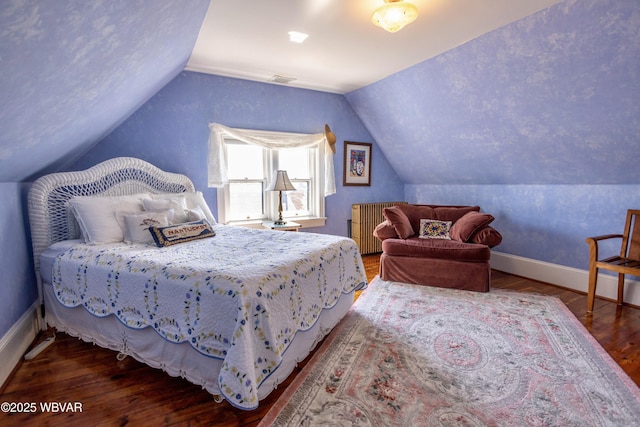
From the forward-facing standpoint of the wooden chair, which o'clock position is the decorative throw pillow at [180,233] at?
The decorative throw pillow is roughly at 12 o'clock from the wooden chair.

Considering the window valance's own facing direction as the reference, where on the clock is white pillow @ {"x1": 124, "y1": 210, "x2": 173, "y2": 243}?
The white pillow is roughly at 1 o'clock from the window valance.

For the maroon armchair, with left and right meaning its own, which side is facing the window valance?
right

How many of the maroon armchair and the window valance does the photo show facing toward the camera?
2

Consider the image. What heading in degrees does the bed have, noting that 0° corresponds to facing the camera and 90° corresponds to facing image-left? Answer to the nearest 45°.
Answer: approximately 315°

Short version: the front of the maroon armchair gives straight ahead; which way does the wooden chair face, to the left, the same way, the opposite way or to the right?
to the right

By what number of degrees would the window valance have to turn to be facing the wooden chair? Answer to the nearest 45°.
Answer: approximately 45° to its left

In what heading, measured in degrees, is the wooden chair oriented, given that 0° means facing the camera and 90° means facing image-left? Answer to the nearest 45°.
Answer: approximately 45°

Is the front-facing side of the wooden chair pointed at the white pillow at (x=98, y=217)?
yes

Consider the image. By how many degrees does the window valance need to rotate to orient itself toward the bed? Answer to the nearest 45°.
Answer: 0° — it already faces it

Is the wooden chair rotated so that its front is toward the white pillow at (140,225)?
yes

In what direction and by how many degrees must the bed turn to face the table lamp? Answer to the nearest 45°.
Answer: approximately 90° to its left

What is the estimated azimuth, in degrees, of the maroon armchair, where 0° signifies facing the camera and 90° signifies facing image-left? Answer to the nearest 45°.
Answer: approximately 0°
